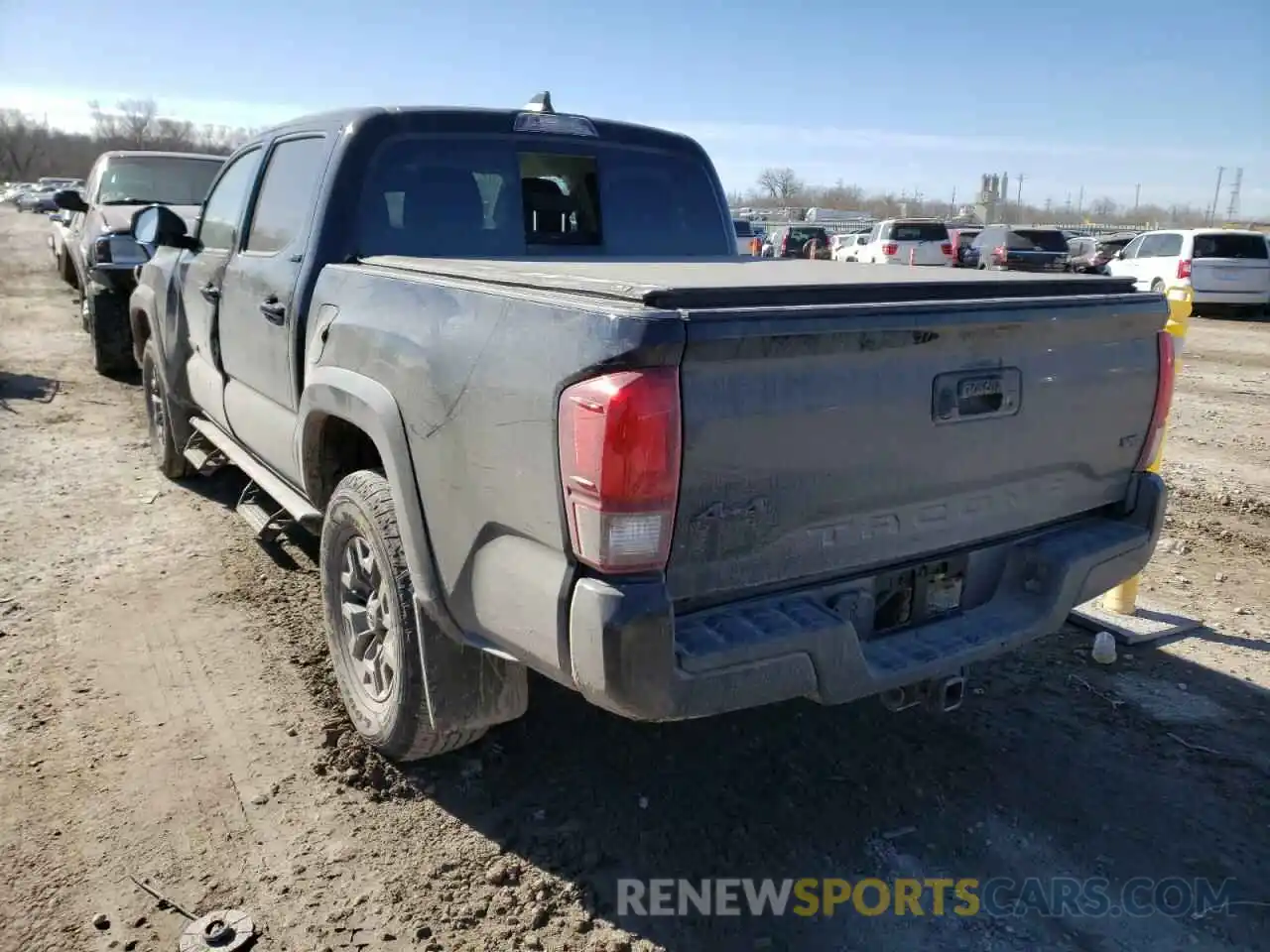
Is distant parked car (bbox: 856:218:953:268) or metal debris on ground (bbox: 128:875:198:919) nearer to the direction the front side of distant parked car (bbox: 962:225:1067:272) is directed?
the distant parked car

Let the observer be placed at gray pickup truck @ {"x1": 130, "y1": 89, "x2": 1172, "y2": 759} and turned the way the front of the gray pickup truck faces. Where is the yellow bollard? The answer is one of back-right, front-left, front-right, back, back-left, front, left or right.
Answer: right

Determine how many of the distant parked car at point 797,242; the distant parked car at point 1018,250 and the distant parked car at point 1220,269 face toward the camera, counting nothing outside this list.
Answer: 0

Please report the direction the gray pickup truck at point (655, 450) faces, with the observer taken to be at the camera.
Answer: facing away from the viewer and to the left of the viewer

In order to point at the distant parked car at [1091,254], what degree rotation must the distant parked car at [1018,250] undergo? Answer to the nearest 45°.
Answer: approximately 90° to its right

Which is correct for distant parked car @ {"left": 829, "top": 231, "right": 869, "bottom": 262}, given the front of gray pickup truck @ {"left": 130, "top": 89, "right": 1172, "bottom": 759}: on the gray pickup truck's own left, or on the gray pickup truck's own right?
on the gray pickup truck's own right

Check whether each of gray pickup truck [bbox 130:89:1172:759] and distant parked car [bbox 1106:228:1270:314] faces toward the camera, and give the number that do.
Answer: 0

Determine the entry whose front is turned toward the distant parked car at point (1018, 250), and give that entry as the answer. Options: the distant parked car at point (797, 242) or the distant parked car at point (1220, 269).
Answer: the distant parked car at point (1220, 269)

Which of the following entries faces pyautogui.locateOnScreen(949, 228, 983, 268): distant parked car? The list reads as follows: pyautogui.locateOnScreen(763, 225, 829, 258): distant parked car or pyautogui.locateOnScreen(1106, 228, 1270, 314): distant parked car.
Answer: pyautogui.locateOnScreen(1106, 228, 1270, 314): distant parked car

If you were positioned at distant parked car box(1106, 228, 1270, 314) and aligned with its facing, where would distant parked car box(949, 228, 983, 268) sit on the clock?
distant parked car box(949, 228, 983, 268) is roughly at 12 o'clock from distant parked car box(1106, 228, 1270, 314).

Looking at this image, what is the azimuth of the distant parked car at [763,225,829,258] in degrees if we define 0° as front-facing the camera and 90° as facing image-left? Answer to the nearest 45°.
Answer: approximately 135°

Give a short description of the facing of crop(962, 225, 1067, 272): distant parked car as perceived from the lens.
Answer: facing away from the viewer and to the left of the viewer

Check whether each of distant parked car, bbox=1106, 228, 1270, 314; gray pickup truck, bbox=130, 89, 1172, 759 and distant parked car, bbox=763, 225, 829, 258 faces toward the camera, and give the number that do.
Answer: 0

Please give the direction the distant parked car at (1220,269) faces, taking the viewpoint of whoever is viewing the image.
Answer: facing away from the viewer and to the left of the viewer

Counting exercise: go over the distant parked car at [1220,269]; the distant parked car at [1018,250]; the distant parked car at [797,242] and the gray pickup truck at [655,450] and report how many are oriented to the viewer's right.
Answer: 0

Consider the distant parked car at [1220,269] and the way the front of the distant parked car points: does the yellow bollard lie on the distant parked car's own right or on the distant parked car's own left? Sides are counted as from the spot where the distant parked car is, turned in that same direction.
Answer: on the distant parked car's own left
